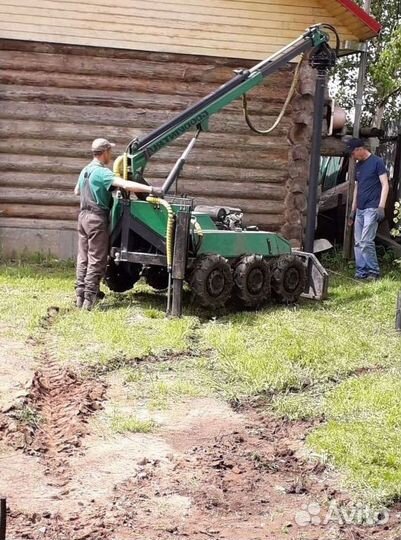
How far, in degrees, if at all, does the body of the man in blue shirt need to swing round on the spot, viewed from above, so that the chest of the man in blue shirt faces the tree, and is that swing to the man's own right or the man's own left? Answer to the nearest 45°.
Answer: approximately 135° to the man's own right

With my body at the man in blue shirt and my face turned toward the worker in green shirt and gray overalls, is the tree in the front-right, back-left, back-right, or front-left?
back-right

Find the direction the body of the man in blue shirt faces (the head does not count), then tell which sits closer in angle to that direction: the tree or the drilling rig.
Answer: the drilling rig

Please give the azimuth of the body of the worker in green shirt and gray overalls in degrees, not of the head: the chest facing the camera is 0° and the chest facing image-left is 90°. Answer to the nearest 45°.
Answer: approximately 225°

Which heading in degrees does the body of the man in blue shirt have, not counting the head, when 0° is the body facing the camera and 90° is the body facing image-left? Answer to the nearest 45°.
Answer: approximately 45°

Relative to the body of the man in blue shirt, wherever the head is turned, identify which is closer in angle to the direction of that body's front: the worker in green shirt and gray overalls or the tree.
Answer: the worker in green shirt and gray overalls

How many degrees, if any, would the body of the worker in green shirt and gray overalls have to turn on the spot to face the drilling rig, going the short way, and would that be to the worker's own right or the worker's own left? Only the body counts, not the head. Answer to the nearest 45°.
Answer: approximately 45° to the worker's own right
